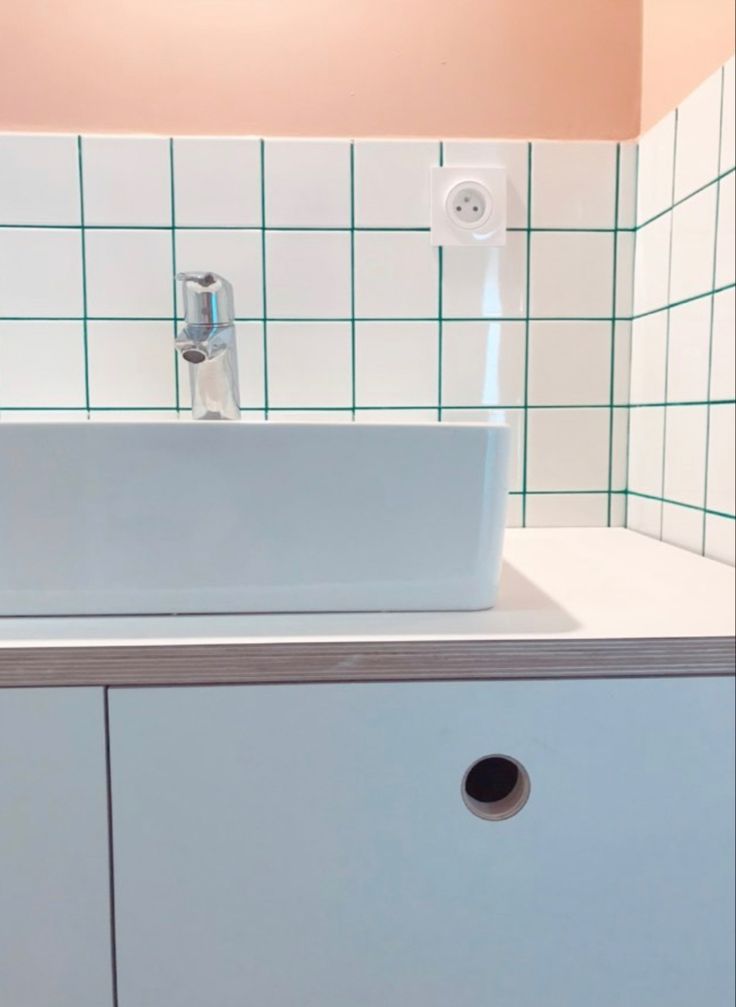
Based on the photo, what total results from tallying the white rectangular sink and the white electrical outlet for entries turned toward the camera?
2
